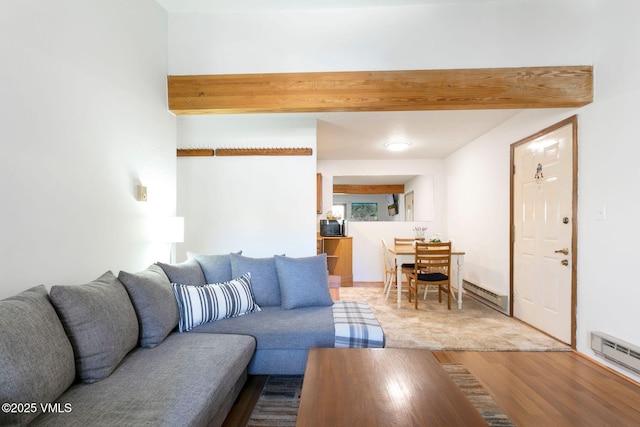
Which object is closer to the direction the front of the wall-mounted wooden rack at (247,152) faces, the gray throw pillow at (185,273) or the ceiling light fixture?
the gray throw pillow

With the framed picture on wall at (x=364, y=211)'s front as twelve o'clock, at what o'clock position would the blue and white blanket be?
The blue and white blanket is roughly at 12 o'clock from the framed picture on wall.

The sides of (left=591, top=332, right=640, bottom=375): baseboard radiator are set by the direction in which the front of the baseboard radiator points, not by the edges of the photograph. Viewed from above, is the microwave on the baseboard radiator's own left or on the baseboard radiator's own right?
on the baseboard radiator's own right

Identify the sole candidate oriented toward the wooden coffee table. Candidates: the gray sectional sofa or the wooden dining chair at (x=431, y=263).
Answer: the gray sectional sofa

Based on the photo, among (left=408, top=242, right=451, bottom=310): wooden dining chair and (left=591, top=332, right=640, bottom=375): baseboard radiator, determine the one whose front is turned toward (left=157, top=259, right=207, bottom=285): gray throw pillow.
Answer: the baseboard radiator

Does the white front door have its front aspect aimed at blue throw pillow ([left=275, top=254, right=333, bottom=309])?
yes

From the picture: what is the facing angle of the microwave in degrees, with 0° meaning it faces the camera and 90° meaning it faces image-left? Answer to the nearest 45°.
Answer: approximately 0°
